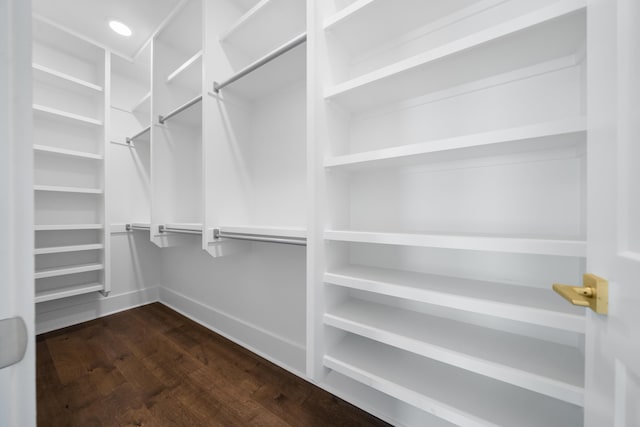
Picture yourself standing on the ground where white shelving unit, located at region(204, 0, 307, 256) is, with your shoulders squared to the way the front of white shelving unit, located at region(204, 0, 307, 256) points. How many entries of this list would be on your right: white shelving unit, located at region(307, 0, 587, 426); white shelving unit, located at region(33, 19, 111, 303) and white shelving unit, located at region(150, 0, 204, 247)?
2

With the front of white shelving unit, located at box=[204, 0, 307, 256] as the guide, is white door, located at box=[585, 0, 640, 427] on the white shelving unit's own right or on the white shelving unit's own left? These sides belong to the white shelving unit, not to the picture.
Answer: on the white shelving unit's own left

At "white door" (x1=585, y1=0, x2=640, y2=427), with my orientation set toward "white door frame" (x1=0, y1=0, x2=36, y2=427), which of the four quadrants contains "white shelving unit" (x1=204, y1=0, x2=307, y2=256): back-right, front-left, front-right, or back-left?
front-right

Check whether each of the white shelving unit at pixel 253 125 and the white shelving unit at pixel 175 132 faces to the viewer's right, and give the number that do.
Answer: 0

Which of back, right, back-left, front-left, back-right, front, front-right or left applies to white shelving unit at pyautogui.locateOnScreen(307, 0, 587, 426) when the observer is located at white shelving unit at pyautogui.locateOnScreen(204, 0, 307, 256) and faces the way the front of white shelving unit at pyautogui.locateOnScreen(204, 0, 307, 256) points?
left

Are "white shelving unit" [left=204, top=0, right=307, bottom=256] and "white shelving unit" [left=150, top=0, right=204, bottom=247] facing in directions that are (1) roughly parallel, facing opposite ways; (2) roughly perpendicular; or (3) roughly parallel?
roughly parallel

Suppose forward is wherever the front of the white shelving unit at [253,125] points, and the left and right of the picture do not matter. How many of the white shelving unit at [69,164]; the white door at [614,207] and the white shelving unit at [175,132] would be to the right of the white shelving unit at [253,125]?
2

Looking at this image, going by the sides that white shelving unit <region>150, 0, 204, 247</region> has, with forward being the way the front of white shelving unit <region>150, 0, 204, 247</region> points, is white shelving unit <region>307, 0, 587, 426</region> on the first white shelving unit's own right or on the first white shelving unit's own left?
on the first white shelving unit's own left

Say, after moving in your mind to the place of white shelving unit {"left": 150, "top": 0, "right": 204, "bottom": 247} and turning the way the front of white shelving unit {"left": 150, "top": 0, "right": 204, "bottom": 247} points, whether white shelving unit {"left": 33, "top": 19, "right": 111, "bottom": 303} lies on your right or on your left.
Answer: on your right

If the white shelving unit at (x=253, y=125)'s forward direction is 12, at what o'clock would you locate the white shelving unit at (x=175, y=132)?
the white shelving unit at (x=175, y=132) is roughly at 3 o'clock from the white shelving unit at (x=253, y=125).

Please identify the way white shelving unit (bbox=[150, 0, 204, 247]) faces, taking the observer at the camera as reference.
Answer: facing the viewer and to the left of the viewer

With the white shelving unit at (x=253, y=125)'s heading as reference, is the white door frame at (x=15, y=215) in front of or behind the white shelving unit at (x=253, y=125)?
in front

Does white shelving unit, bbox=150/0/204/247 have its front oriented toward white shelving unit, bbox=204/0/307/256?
no
